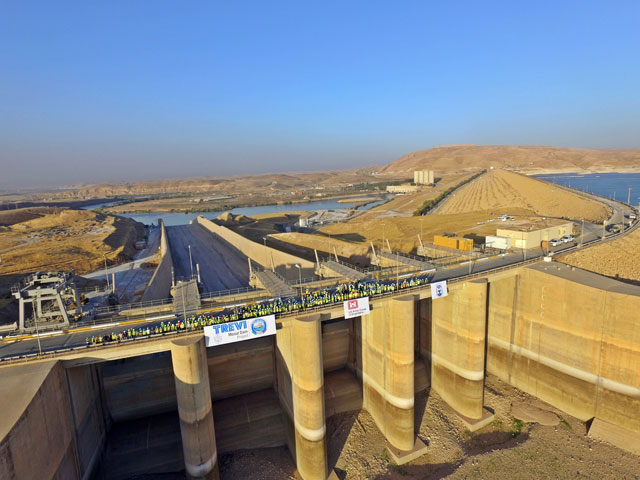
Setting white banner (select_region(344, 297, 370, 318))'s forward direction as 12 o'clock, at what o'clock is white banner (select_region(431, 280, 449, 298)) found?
white banner (select_region(431, 280, 449, 298)) is roughly at 8 o'clock from white banner (select_region(344, 297, 370, 318)).

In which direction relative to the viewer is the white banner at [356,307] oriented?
toward the camera

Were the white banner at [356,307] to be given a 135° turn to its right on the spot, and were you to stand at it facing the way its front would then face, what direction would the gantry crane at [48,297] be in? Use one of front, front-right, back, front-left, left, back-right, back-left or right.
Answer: front-left

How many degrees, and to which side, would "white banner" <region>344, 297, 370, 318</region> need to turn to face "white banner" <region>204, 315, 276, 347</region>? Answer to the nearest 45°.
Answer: approximately 45° to its right

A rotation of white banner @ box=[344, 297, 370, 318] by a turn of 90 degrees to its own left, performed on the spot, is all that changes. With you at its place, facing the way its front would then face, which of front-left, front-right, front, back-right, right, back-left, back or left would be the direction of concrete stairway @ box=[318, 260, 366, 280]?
left
